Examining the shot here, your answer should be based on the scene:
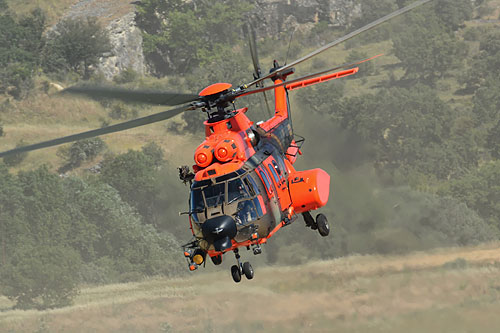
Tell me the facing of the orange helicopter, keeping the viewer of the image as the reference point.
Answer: facing the viewer and to the left of the viewer
